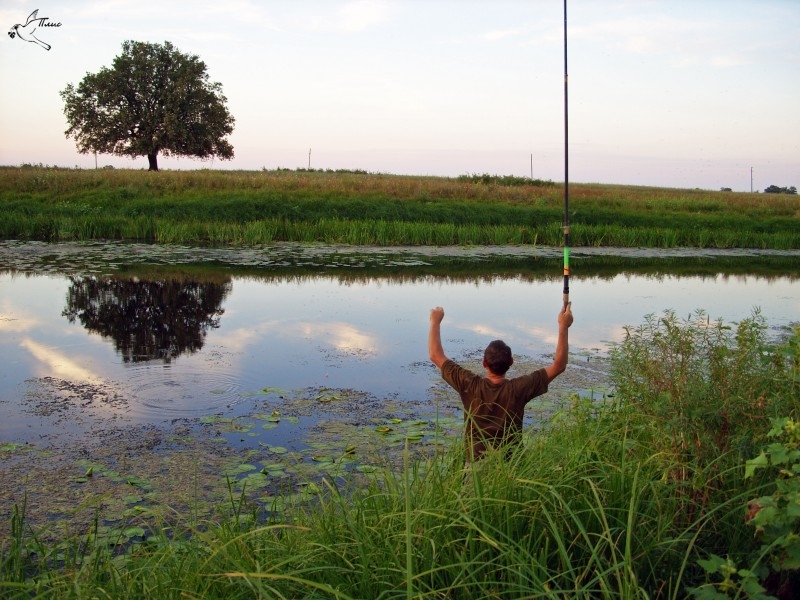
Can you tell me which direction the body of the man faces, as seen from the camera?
away from the camera

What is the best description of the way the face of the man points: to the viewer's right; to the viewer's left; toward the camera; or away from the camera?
away from the camera
